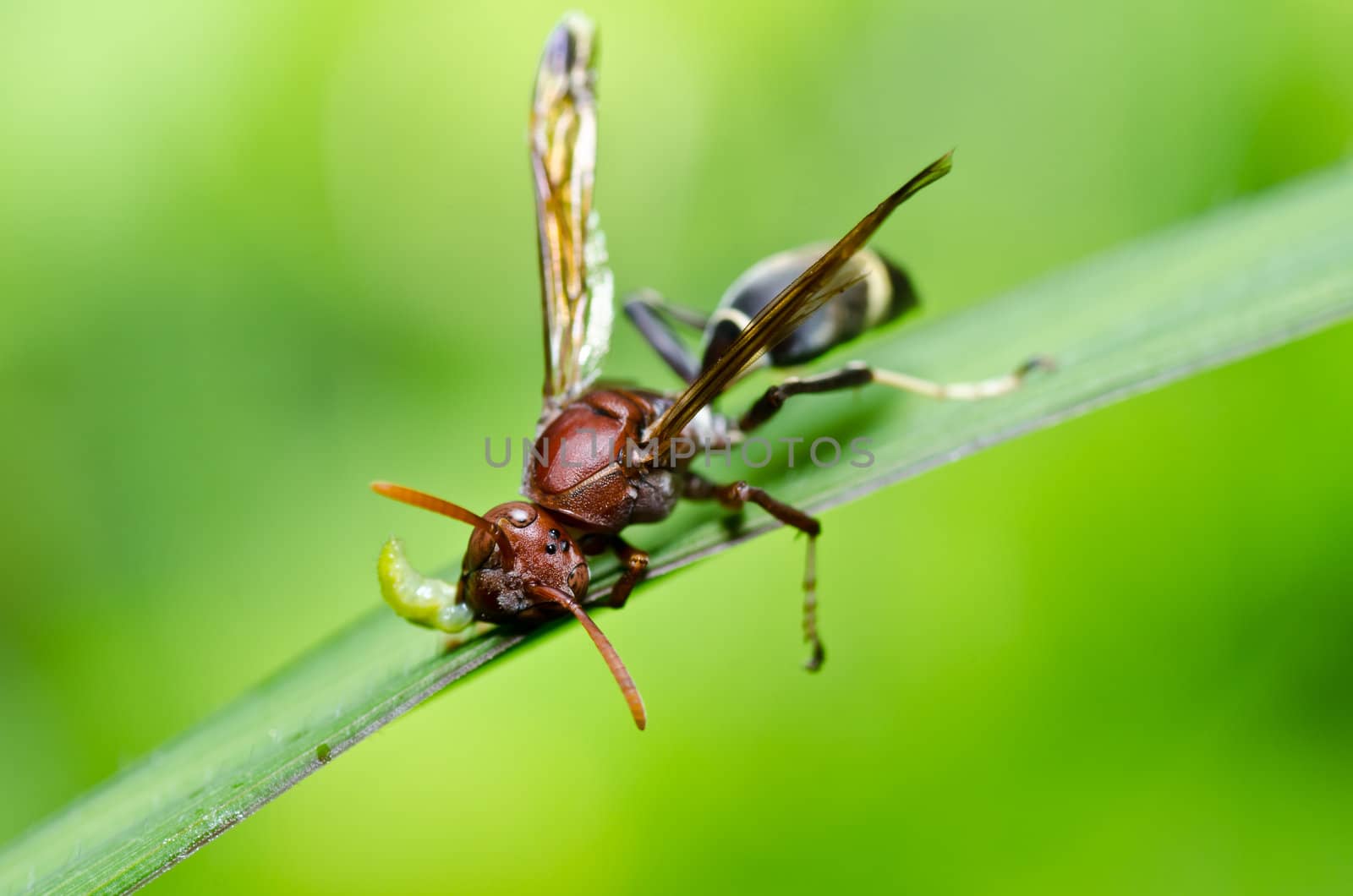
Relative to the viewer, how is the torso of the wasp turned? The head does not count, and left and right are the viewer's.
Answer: facing the viewer and to the left of the viewer
